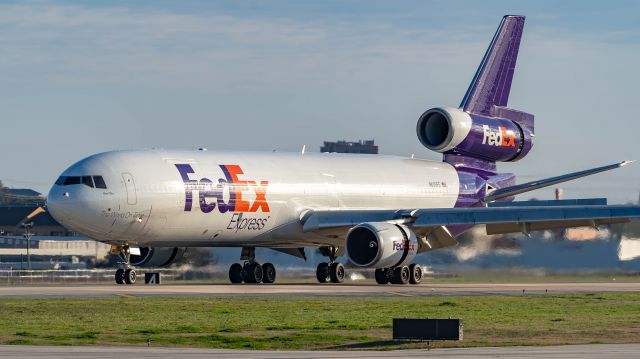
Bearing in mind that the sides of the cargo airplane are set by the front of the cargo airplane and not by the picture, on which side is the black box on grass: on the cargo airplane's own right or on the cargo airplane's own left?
on the cargo airplane's own left

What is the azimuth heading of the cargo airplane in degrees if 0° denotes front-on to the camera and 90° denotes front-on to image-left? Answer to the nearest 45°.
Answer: approximately 45°
